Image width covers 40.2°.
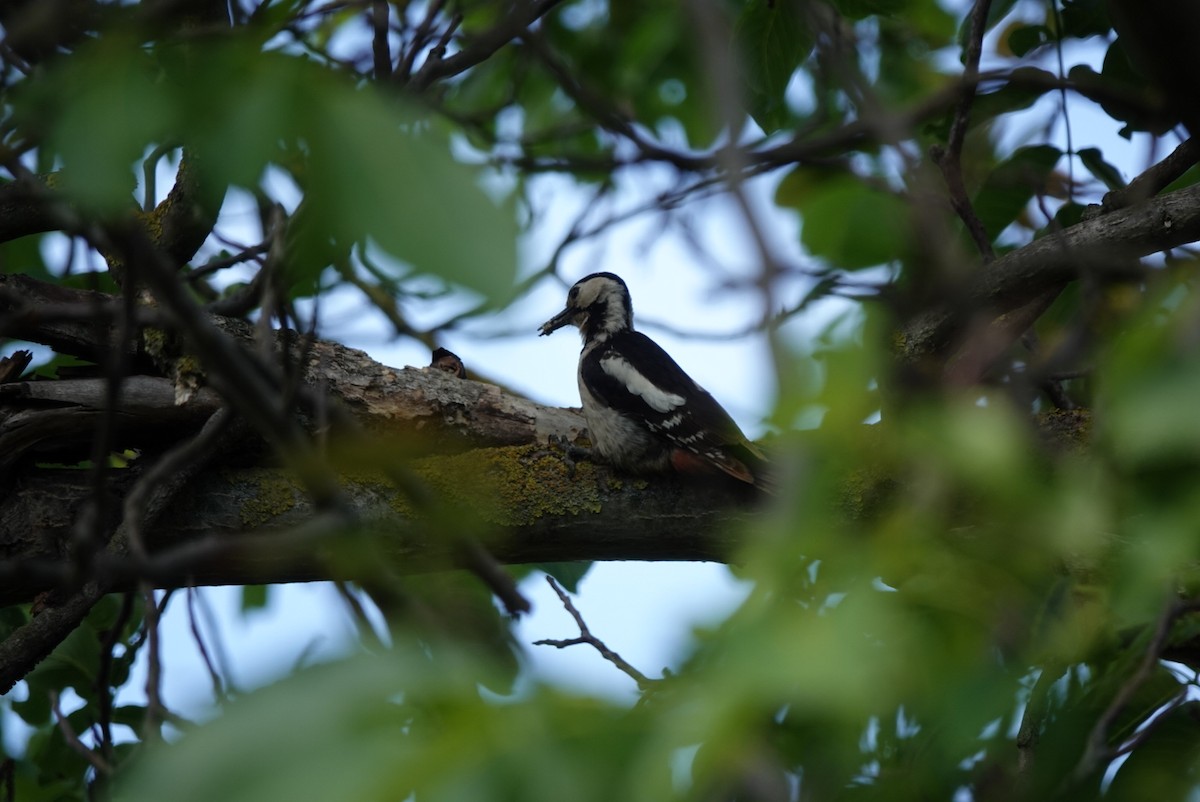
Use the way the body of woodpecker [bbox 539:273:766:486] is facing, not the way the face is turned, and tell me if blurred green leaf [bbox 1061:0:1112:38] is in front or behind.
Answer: behind

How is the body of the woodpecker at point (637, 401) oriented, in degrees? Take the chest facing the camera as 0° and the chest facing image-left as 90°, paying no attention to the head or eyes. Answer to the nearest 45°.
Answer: approximately 90°
